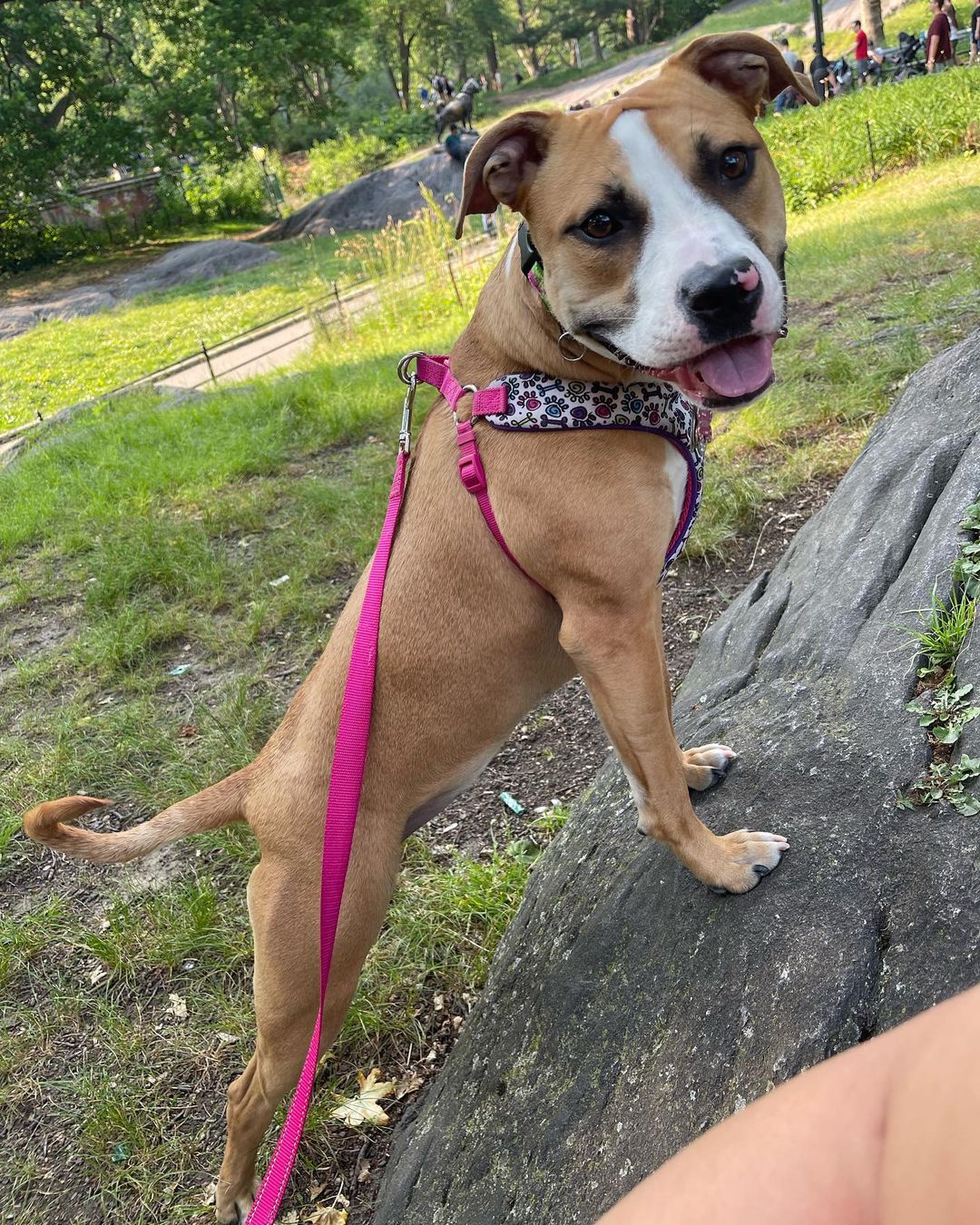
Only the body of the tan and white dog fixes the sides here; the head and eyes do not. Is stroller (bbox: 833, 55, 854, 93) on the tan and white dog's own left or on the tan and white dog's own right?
on the tan and white dog's own left

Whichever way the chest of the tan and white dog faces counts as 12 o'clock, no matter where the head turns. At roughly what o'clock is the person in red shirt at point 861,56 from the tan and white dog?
The person in red shirt is roughly at 10 o'clock from the tan and white dog.

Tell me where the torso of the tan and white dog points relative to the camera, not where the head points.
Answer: to the viewer's right

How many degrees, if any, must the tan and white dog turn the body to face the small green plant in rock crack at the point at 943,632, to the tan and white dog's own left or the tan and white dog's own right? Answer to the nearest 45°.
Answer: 0° — it already faces it

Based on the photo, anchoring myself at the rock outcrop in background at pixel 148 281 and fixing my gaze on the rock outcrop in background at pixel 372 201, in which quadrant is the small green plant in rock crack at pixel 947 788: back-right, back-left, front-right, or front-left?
back-right

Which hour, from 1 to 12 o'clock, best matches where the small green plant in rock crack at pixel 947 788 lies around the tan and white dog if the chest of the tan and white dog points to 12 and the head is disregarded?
The small green plant in rock crack is roughly at 2 o'clock from the tan and white dog.

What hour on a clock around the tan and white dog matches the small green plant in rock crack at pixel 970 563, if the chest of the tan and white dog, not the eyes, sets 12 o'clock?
The small green plant in rock crack is roughly at 12 o'clock from the tan and white dog.

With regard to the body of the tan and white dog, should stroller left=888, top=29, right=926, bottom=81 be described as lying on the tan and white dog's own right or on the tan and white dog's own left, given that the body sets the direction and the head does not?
on the tan and white dog's own left
